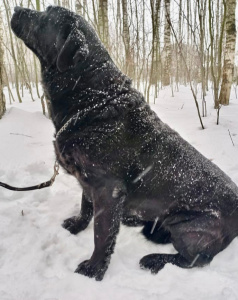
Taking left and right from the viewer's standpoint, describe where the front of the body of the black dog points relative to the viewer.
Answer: facing to the left of the viewer

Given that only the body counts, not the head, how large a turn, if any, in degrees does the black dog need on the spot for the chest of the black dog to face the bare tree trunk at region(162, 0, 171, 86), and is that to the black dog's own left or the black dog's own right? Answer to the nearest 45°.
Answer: approximately 90° to the black dog's own right

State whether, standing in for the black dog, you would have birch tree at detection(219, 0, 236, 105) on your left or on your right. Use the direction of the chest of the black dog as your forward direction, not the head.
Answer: on your right
